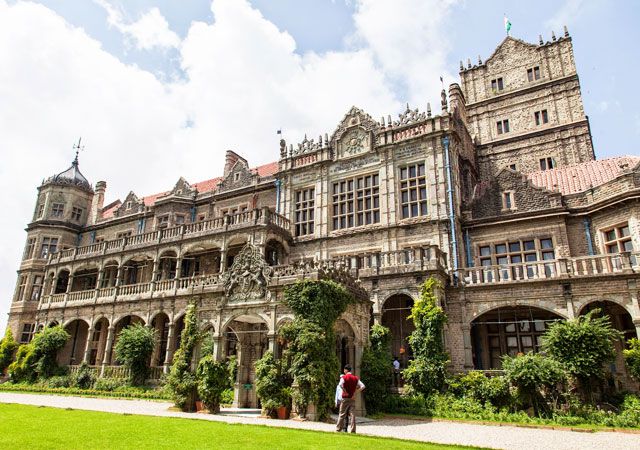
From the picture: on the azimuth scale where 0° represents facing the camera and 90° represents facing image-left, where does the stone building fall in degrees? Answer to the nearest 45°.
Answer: approximately 45°

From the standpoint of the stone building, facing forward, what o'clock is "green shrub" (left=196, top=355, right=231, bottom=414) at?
The green shrub is roughly at 12 o'clock from the stone building.

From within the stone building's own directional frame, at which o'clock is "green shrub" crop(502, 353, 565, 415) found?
The green shrub is roughly at 10 o'clock from the stone building.

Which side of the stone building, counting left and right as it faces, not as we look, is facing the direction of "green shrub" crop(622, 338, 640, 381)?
left

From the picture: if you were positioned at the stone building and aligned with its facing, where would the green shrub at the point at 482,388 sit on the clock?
The green shrub is roughly at 10 o'clock from the stone building.

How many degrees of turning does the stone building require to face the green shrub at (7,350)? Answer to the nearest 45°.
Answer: approximately 45° to its right

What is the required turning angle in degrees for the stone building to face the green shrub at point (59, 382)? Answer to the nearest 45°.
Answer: approximately 45° to its right
